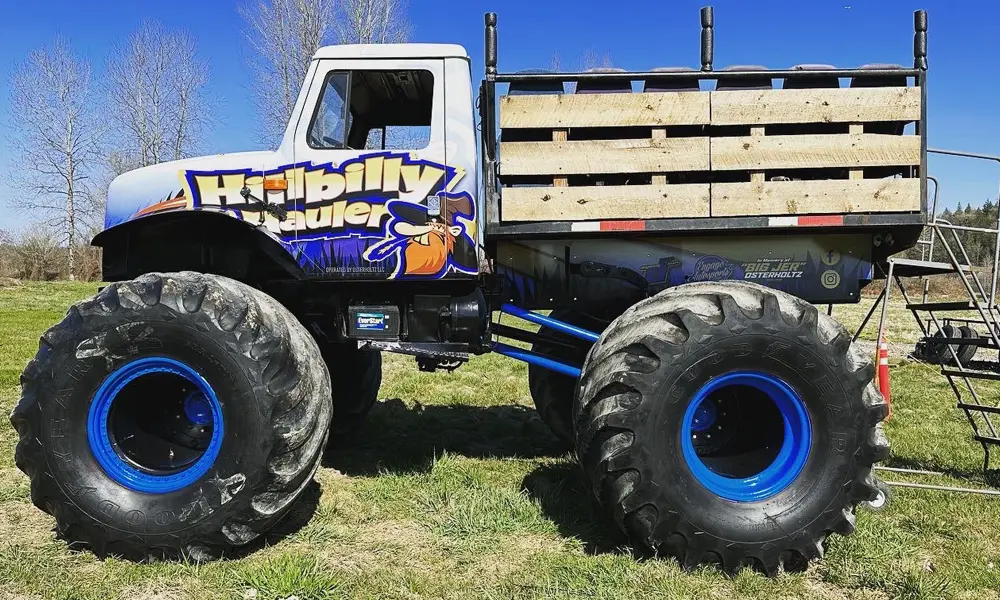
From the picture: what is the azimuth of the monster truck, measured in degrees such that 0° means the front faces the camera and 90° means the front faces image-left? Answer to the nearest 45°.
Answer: approximately 90°
